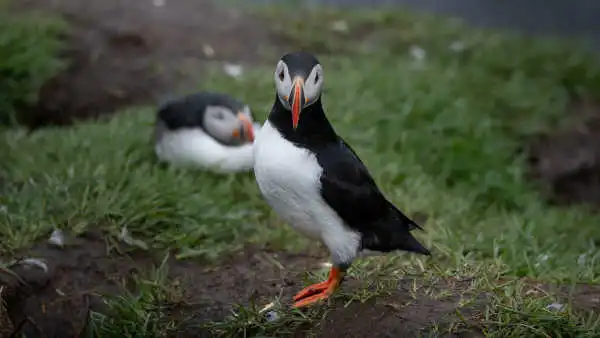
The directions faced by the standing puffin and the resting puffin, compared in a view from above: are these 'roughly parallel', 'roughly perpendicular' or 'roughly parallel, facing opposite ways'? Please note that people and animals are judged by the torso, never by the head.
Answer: roughly perpendicular

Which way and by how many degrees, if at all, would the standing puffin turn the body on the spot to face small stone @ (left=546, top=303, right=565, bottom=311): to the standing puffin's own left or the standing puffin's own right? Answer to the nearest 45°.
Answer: approximately 135° to the standing puffin's own left

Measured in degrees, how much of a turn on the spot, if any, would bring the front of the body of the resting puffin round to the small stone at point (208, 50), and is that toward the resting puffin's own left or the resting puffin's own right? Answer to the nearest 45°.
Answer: approximately 135° to the resting puffin's own left

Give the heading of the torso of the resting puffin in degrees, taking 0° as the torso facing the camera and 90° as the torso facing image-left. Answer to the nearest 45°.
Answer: approximately 315°

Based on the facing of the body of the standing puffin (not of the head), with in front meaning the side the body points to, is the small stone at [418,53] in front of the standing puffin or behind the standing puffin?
behind

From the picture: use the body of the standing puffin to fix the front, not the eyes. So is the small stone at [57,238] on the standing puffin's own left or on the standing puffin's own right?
on the standing puffin's own right

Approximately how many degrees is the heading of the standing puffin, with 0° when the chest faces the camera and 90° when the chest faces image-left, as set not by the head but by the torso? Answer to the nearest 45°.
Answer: approximately 45°

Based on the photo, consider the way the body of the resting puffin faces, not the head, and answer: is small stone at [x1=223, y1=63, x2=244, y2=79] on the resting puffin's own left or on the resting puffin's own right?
on the resting puffin's own left

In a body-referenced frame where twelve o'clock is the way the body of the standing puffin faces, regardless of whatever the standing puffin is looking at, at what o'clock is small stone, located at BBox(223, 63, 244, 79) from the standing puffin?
The small stone is roughly at 4 o'clock from the standing puffin.

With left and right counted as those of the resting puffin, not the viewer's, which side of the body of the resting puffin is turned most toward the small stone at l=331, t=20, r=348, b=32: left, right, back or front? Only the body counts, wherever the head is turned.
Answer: left
